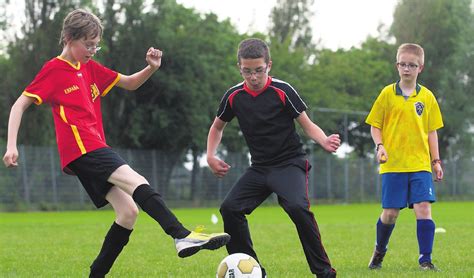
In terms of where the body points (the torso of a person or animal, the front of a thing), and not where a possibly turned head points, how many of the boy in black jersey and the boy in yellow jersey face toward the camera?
2

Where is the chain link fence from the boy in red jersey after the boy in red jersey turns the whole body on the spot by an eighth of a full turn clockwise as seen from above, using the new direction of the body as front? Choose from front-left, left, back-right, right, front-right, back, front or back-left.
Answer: back

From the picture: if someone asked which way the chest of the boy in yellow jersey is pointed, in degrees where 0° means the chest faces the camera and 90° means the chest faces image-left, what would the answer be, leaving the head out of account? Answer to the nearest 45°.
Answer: approximately 0°

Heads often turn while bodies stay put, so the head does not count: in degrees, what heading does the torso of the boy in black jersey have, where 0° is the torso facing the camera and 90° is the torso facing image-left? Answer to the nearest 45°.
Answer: approximately 0°

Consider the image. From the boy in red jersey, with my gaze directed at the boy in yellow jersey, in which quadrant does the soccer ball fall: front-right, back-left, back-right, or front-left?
front-right

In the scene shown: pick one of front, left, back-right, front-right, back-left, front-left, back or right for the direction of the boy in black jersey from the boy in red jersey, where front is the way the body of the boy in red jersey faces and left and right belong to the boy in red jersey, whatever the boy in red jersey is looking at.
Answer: front-left

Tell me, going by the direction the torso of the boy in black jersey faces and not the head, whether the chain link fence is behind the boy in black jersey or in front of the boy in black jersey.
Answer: behind

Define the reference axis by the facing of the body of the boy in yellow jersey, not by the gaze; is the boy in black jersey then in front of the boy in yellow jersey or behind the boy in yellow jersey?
in front

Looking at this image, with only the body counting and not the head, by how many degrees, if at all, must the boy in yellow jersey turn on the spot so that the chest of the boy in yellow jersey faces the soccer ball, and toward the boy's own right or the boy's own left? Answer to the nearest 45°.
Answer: approximately 45° to the boy's own right

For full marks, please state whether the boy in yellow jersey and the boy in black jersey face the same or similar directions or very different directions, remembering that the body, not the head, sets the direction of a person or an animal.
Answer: same or similar directions

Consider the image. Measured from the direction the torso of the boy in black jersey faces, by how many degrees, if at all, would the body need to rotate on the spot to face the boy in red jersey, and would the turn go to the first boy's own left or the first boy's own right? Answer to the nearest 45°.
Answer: approximately 90° to the first boy's own right

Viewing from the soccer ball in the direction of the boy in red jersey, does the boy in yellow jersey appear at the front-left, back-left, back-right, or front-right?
back-right

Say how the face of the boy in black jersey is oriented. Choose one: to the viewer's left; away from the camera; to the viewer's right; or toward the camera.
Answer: toward the camera
